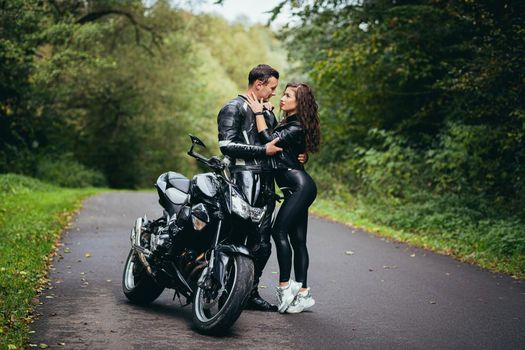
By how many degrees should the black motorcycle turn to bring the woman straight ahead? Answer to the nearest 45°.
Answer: approximately 90° to its left

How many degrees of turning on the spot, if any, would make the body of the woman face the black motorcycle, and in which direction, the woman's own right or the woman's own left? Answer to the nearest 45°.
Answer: approximately 45° to the woman's own left

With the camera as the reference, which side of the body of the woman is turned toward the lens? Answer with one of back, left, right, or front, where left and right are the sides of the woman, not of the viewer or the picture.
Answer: left

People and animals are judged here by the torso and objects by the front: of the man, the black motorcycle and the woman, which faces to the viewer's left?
the woman

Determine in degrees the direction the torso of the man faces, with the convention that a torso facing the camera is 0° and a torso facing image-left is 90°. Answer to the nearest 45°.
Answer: approximately 270°

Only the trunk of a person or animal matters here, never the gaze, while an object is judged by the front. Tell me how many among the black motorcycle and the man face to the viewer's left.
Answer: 0

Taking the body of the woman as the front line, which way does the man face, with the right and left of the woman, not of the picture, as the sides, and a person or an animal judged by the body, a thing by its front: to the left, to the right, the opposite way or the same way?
the opposite way

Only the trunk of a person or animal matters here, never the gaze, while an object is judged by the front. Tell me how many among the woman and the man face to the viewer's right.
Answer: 1

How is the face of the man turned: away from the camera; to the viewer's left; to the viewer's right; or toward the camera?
to the viewer's right

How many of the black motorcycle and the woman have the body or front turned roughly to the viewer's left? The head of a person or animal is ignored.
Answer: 1

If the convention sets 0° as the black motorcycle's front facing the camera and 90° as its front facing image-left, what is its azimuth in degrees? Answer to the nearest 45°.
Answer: approximately 315°
